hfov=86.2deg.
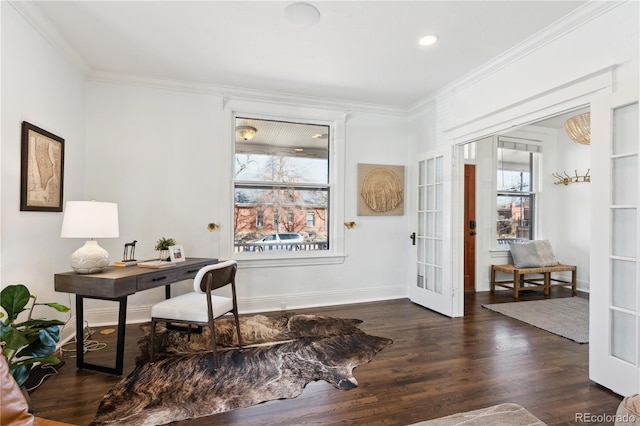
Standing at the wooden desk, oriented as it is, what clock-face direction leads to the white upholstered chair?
The white upholstered chair is roughly at 11 o'clock from the wooden desk.

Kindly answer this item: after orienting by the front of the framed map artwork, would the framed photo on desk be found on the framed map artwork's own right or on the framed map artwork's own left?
on the framed map artwork's own left

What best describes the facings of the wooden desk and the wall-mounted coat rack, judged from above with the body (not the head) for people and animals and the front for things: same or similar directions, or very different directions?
very different directions

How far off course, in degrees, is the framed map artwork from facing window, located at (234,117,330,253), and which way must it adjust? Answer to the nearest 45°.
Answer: approximately 45° to its left

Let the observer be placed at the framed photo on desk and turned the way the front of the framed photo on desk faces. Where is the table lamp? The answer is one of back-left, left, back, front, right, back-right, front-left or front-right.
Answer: front-right

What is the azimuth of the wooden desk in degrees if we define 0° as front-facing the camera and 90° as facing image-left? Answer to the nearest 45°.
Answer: approximately 315°

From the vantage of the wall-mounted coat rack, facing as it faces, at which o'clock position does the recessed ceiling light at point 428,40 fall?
The recessed ceiling light is roughly at 11 o'clock from the wall-mounted coat rack.

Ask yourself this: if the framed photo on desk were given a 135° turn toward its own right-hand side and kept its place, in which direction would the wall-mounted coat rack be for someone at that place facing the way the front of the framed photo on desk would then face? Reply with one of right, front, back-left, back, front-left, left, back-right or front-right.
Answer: back-right

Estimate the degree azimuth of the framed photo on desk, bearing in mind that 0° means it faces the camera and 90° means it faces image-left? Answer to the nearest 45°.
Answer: approximately 0°

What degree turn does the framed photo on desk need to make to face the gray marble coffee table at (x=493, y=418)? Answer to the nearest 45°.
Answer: approximately 45° to its left

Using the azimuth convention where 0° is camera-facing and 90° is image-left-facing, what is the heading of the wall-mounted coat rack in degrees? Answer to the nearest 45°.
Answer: approximately 45°

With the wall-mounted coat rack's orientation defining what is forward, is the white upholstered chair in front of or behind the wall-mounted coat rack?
in front
